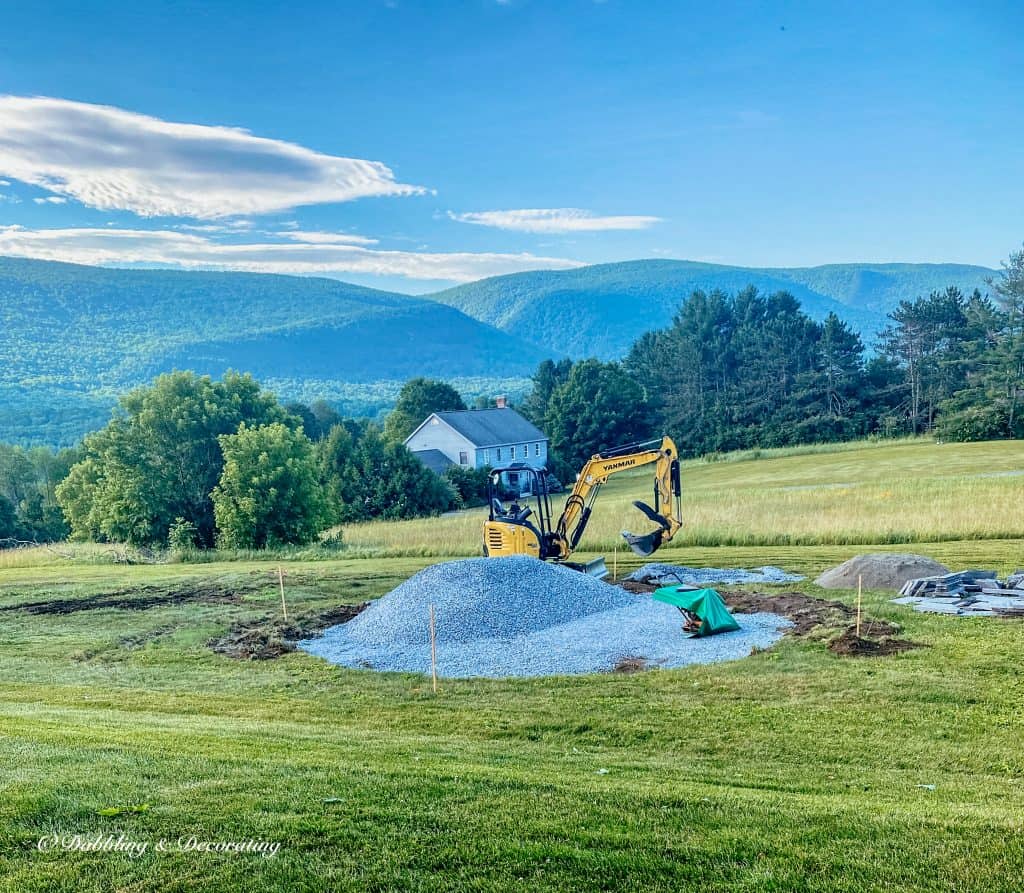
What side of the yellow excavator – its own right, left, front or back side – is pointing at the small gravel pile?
front

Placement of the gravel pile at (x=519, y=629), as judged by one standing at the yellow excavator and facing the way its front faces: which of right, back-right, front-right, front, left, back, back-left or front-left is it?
right

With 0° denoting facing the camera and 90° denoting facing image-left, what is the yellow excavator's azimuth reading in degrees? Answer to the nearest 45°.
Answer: approximately 270°

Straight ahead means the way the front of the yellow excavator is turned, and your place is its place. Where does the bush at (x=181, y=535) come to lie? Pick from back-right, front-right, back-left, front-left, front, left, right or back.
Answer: back-left
